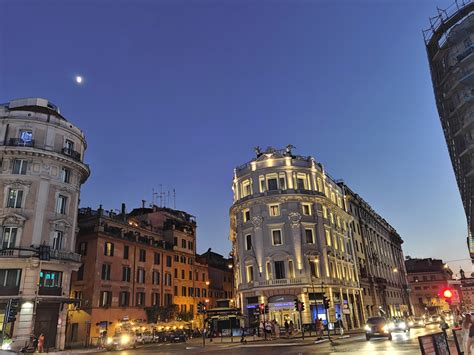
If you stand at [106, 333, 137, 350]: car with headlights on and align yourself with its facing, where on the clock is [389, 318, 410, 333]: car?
[389, 318, 410, 333]: car is roughly at 8 o'clock from [106, 333, 137, 350]: car with headlights on.

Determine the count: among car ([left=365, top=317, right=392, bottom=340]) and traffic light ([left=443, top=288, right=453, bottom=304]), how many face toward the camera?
2

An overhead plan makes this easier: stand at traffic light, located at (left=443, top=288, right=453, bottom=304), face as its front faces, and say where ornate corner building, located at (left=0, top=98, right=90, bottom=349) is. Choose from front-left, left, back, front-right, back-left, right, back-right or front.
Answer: right

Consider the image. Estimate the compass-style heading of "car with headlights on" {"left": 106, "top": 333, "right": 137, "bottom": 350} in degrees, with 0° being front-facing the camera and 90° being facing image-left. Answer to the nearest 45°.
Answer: approximately 45°

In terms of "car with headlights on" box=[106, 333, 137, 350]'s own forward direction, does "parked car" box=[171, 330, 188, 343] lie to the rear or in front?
to the rear

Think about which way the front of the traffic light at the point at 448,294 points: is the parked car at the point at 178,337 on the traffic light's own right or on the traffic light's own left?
on the traffic light's own right

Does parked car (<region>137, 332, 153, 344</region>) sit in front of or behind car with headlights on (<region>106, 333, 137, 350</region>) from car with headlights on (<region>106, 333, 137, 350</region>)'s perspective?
behind

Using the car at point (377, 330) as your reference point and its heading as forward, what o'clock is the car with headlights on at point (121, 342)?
the car with headlights on at point (121, 342) is roughly at 3 o'clock from the car at point (377, 330).
